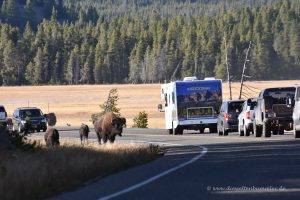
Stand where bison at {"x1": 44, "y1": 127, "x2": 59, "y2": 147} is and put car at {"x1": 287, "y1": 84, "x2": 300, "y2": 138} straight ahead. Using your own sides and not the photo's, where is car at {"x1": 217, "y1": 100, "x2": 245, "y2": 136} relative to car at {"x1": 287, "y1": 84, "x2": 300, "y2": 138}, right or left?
left

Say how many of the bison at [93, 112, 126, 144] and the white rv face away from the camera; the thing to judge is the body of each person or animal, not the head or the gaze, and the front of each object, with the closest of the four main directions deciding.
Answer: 1

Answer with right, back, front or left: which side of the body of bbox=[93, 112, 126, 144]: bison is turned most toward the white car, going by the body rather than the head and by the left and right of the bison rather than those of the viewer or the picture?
left

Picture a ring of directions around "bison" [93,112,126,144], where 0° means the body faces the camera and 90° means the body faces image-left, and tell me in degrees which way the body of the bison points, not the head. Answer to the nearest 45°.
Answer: approximately 315°

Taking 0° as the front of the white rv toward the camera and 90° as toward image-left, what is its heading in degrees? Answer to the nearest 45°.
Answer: approximately 180°

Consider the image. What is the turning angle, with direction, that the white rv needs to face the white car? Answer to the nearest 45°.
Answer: approximately 135° to its right
